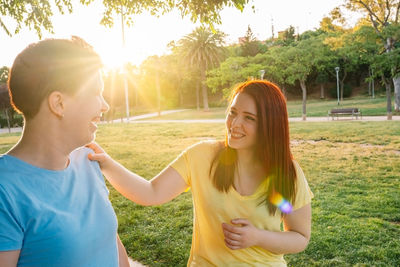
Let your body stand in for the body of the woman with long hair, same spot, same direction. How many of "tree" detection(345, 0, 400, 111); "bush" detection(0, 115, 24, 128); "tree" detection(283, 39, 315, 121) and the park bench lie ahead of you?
0

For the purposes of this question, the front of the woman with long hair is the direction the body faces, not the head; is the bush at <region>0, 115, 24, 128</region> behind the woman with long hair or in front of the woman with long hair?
behind

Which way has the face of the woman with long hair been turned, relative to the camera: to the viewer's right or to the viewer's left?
to the viewer's left

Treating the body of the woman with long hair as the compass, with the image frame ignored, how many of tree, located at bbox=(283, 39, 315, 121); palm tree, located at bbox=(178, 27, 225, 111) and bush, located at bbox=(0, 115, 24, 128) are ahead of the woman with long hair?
0

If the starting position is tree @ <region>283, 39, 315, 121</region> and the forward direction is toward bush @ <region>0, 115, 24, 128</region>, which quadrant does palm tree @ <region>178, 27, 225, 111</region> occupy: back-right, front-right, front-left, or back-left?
front-right

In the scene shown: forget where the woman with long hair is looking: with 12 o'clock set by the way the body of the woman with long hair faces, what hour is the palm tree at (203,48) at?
The palm tree is roughly at 6 o'clock from the woman with long hair.

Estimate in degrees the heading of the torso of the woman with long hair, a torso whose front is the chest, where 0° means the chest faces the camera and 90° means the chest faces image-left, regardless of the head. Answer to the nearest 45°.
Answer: approximately 0°

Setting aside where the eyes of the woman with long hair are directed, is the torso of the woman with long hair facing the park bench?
no

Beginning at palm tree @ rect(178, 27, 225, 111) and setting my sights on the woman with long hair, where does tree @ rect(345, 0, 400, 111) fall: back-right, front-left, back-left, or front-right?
front-left

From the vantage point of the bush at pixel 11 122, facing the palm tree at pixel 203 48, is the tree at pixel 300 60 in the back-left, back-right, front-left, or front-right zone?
front-right

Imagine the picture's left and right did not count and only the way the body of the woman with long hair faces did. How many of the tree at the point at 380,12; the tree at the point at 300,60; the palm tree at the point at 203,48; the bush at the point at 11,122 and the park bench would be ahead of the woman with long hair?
0

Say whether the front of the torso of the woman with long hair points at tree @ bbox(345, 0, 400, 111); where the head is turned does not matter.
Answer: no
